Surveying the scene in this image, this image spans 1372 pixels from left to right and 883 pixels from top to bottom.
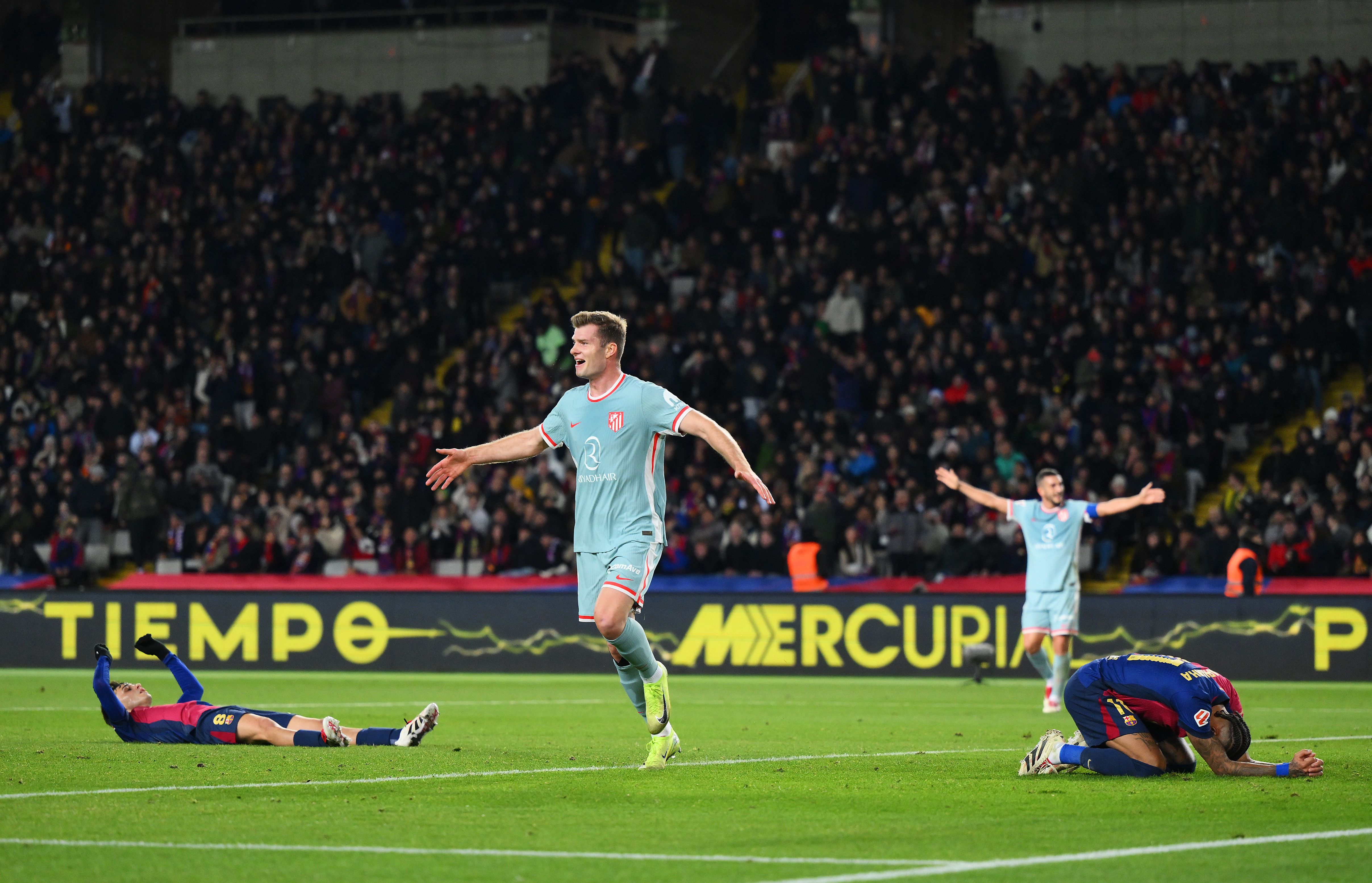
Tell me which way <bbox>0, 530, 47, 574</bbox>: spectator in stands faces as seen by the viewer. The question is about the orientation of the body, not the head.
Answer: toward the camera

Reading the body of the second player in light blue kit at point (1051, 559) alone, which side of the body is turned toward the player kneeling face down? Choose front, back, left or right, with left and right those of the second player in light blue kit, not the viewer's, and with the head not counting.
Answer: front

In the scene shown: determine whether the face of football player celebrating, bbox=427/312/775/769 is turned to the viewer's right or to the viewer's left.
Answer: to the viewer's left

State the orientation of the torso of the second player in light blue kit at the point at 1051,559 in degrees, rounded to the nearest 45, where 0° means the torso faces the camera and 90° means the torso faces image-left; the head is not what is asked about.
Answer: approximately 0°

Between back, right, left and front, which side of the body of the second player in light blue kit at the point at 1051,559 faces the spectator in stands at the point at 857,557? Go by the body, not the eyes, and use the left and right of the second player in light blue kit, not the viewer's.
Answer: back

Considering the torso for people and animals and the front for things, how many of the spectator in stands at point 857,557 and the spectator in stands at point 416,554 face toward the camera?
2

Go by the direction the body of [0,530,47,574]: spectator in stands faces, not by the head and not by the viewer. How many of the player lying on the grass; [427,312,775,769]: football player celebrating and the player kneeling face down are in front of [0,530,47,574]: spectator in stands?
3

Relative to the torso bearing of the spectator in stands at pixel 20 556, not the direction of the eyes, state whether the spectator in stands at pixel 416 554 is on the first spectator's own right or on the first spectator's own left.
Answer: on the first spectator's own left

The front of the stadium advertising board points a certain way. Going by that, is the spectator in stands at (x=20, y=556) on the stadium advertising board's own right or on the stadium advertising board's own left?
on the stadium advertising board's own right

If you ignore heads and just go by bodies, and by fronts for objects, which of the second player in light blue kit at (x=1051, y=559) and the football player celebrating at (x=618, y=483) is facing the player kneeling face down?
the second player in light blue kit

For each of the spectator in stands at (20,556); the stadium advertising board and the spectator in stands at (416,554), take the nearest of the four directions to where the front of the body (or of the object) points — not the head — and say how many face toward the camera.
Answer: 3

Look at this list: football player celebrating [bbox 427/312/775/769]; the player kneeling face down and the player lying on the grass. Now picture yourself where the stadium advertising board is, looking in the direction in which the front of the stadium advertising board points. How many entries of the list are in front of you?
3

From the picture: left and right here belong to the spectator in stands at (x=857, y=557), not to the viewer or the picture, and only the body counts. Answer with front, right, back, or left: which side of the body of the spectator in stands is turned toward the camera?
front

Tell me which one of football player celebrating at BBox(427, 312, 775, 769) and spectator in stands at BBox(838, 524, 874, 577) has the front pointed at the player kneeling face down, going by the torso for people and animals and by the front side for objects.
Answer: the spectator in stands

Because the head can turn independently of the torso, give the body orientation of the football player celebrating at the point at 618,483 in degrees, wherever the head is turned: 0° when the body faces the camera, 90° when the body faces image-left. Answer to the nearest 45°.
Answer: approximately 45°

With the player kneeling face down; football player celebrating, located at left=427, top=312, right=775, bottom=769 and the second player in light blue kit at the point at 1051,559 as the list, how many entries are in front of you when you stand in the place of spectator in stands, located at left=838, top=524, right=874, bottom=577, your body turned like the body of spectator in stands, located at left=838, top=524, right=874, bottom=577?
3
